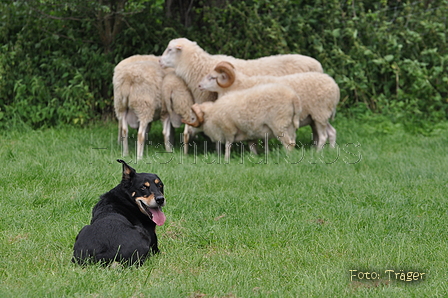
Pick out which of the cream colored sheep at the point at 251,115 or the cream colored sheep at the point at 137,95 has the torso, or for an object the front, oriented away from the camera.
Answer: the cream colored sheep at the point at 137,95

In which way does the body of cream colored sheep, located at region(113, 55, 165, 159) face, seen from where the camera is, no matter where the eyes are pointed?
away from the camera

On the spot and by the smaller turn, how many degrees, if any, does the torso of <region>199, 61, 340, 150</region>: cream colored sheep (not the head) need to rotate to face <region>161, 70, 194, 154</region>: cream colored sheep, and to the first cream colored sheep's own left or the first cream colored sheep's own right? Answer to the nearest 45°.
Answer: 0° — it already faces it

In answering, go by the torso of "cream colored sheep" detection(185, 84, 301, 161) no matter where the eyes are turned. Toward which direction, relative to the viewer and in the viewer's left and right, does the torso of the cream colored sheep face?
facing to the left of the viewer

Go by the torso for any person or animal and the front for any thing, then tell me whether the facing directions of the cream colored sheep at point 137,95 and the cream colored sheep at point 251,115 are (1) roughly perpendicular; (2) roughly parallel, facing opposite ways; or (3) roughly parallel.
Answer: roughly perpendicular

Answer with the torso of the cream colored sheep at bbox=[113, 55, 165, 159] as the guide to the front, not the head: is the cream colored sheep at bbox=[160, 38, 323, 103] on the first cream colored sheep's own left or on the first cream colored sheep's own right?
on the first cream colored sheep's own right

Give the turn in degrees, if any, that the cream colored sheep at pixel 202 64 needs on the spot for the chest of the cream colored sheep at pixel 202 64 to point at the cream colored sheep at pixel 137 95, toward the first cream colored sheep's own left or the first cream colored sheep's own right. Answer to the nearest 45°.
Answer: approximately 45° to the first cream colored sheep's own left

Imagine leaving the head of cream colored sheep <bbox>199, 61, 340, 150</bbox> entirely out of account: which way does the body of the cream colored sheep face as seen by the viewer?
to the viewer's left

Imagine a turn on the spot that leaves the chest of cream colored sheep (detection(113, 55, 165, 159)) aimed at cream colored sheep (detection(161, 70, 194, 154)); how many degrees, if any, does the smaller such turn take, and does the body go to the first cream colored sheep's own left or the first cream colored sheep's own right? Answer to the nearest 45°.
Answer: approximately 90° to the first cream colored sheep's own right

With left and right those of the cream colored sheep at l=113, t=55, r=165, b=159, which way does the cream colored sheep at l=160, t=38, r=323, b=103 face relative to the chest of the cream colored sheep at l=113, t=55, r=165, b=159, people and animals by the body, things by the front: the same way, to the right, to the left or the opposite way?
to the left

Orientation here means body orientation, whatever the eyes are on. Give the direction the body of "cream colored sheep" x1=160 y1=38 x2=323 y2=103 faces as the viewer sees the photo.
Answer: to the viewer's left
